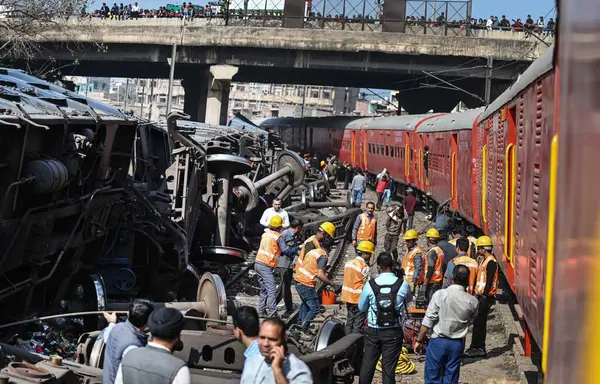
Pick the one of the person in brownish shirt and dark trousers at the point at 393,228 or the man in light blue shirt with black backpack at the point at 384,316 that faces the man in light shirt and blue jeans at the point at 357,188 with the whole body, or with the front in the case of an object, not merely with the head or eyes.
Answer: the man in light blue shirt with black backpack at the point at 384,316

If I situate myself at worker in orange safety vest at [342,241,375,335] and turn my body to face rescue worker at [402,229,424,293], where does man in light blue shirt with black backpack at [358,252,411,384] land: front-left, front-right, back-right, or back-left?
back-right

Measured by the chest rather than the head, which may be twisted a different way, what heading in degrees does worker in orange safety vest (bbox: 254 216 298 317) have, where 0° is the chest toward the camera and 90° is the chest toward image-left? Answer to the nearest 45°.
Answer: approximately 225°

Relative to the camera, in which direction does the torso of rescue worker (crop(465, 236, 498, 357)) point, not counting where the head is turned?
to the viewer's left

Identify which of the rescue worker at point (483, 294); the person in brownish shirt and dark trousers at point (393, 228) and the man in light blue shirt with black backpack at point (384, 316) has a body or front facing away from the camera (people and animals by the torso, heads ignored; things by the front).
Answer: the man in light blue shirt with black backpack at point (384, 316)

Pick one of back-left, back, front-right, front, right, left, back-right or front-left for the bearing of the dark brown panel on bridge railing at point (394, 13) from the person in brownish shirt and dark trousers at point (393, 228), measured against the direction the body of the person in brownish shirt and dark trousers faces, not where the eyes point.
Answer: back-right

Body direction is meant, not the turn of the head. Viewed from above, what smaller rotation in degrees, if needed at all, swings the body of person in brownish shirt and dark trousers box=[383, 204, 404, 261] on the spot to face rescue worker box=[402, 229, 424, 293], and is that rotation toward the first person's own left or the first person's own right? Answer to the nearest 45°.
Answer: approximately 45° to the first person's own left

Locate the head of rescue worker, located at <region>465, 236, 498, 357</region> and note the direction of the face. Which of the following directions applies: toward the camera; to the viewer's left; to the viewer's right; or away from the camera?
to the viewer's left

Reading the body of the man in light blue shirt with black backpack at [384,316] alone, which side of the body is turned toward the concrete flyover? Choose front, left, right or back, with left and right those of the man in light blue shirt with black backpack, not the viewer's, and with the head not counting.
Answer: front

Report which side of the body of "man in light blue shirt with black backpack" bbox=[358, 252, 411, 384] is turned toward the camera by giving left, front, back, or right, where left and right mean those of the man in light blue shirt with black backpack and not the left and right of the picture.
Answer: back

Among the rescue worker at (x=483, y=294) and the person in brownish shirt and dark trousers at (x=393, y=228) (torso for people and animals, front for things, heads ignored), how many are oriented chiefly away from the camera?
0

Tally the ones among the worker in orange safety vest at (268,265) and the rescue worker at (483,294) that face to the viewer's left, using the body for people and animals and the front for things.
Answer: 1

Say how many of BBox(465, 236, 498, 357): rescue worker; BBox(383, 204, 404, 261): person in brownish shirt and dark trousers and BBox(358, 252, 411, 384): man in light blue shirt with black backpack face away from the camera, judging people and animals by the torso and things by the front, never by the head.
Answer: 1
